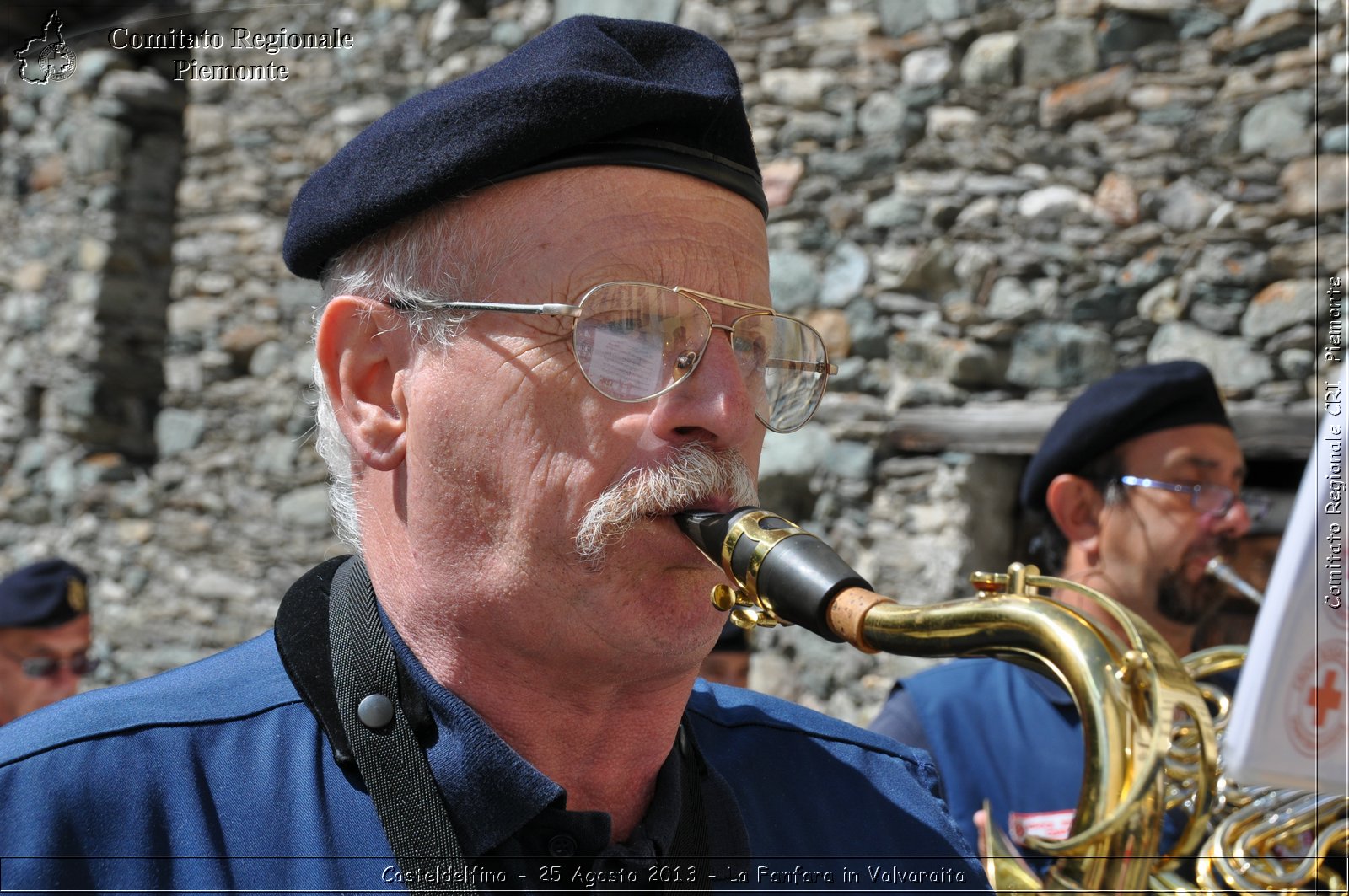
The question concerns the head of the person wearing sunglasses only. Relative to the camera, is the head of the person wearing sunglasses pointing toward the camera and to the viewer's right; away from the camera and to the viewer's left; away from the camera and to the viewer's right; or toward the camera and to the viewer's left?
toward the camera and to the viewer's right

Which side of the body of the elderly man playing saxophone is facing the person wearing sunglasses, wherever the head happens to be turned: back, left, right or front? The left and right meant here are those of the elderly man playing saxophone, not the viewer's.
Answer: back

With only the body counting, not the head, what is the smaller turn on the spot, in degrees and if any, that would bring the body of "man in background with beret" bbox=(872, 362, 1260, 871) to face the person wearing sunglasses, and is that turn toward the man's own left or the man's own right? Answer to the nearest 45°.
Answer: approximately 135° to the man's own right

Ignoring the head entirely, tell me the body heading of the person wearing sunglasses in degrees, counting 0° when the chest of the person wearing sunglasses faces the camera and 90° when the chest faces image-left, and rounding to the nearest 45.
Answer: approximately 315°

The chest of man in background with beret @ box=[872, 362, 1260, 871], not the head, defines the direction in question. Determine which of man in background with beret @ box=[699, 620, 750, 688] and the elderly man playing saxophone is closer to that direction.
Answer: the elderly man playing saxophone

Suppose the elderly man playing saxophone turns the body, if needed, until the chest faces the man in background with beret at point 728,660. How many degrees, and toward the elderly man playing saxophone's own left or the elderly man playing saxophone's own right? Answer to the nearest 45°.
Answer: approximately 135° to the elderly man playing saxophone's own left
